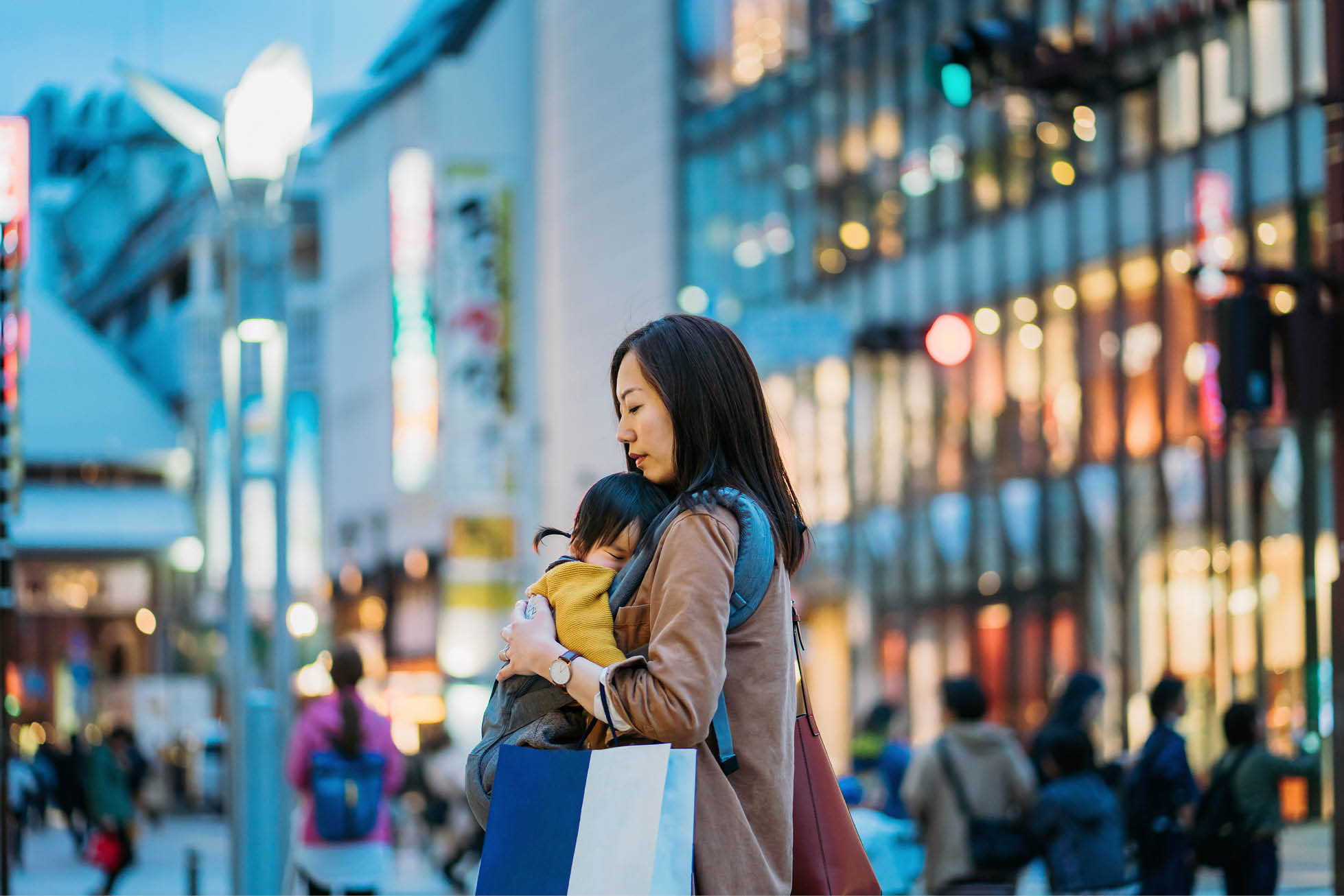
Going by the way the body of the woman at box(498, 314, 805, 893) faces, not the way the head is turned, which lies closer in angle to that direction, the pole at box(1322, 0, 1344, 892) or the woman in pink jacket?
the woman in pink jacket

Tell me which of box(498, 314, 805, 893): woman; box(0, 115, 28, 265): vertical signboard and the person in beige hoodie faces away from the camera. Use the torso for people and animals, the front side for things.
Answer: the person in beige hoodie

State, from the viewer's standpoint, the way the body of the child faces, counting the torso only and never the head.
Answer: to the viewer's right

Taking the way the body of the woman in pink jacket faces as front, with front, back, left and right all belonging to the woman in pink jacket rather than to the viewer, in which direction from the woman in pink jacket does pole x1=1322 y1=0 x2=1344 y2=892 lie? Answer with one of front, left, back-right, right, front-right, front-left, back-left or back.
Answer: right

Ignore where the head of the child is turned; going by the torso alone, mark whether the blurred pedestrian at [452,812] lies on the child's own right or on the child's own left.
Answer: on the child's own left

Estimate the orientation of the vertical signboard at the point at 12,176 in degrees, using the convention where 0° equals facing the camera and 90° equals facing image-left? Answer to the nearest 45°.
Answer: approximately 0°

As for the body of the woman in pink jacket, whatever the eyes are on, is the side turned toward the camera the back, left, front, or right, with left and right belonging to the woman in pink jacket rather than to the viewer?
back

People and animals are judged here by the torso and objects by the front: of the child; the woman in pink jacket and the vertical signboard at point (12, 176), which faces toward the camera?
the vertical signboard

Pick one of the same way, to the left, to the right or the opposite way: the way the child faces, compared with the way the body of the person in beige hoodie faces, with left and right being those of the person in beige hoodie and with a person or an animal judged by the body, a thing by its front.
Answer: to the right

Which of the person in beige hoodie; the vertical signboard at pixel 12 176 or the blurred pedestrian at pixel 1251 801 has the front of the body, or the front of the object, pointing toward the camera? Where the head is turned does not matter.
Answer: the vertical signboard

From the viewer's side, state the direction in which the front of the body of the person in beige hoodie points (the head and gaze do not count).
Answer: away from the camera

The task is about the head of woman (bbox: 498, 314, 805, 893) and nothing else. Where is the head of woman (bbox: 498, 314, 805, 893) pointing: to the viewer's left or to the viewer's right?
to the viewer's left
